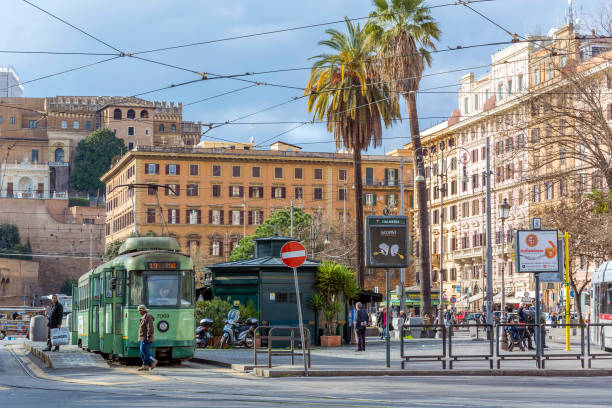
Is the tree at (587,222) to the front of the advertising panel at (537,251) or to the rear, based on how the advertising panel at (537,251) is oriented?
to the rear

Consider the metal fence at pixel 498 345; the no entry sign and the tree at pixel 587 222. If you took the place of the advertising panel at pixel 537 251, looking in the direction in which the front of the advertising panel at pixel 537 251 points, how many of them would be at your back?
1

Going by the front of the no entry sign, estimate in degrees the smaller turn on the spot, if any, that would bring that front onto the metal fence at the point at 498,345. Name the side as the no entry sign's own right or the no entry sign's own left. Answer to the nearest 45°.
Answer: approximately 90° to the no entry sign's own left

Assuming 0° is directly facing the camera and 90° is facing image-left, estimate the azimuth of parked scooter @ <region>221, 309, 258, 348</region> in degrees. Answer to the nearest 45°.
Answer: approximately 45°

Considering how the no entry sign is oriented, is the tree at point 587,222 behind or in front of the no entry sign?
behind

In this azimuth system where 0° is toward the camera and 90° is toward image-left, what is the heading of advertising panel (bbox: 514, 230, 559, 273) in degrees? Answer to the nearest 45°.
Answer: approximately 0°

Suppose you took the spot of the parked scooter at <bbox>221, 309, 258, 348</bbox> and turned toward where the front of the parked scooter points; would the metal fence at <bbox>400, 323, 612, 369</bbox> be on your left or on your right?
on your left

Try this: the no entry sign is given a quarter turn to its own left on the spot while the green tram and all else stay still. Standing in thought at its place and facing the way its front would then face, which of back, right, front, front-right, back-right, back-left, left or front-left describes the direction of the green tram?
back-left
